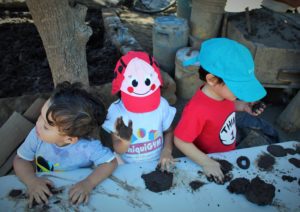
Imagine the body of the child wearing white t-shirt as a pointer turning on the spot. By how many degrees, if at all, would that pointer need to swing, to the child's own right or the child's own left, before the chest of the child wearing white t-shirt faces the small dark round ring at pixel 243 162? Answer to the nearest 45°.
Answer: approximately 45° to the child's own left

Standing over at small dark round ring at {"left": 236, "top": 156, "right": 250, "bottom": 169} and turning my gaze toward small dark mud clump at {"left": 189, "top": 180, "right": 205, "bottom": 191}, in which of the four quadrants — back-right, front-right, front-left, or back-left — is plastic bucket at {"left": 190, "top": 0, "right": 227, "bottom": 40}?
back-right

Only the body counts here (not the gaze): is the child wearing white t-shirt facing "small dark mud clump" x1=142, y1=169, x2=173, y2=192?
yes

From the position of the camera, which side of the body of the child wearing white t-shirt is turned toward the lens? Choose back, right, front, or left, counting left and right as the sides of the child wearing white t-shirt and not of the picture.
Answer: front

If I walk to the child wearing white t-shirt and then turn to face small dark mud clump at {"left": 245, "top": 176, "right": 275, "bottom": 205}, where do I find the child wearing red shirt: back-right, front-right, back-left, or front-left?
front-left

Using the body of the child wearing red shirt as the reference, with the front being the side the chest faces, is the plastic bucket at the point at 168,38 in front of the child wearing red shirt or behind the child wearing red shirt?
behind

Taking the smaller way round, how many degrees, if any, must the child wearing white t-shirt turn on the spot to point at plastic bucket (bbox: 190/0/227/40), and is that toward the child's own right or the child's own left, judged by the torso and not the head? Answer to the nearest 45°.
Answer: approximately 180°

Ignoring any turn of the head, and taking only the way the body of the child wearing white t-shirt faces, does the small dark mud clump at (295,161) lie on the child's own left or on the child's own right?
on the child's own left
